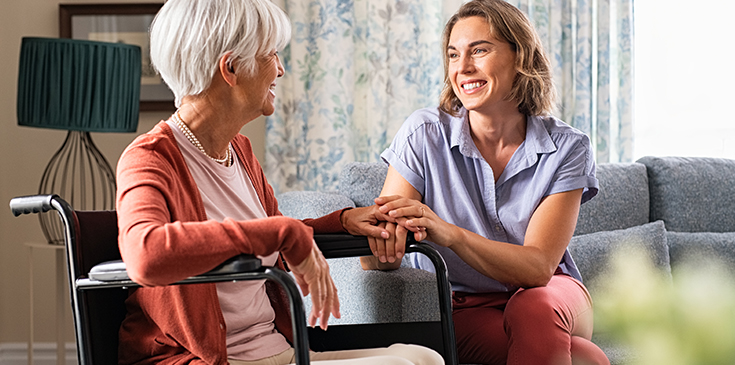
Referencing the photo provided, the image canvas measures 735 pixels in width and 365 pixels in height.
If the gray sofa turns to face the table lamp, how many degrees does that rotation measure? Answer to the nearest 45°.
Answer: approximately 90° to its right

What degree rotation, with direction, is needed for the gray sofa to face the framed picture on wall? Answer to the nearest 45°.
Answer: approximately 90° to its right

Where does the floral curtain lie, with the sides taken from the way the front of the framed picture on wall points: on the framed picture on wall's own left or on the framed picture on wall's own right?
on the framed picture on wall's own left

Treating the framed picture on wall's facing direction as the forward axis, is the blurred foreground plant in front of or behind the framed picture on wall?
in front

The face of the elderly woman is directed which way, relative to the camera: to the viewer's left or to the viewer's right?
to the viewer's right

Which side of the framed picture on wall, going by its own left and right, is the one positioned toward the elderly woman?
front

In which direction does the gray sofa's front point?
toward the camera

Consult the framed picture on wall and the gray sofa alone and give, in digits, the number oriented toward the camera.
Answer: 2

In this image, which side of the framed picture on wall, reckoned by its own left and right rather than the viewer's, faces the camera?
front

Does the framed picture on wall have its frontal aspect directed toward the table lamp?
yes

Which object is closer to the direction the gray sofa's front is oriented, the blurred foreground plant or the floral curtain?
the blurred foreground plant

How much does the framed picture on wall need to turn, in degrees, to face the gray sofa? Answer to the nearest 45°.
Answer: approximately 45° to its left

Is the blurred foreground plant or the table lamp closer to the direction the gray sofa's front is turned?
the blurred foreground plant
